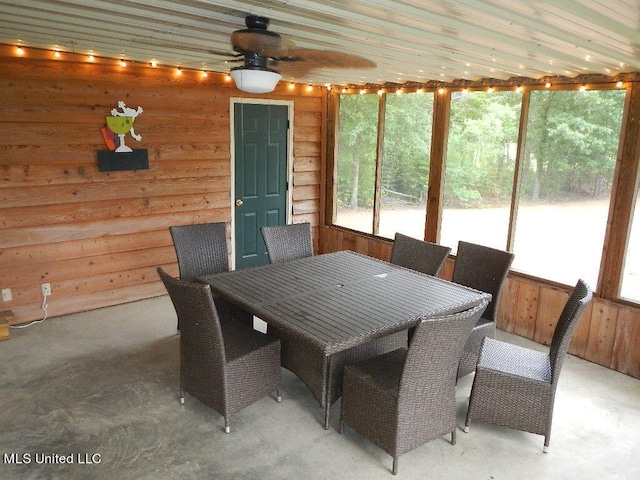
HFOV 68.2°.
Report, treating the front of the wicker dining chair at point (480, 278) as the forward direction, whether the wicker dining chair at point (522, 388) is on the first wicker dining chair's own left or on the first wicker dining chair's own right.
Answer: on the first wicker dining chair's own left

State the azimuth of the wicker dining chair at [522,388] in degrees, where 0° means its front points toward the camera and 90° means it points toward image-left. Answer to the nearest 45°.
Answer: approximately 90°

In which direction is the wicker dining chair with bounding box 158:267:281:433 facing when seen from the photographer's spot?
facing away from the viewer and to the right of the viewer

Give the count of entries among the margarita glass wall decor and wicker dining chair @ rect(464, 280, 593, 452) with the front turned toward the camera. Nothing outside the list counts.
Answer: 1

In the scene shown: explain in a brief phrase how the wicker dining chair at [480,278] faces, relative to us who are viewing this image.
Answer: facing the viewer and to the left of the viewer

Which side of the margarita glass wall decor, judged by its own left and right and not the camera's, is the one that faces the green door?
left

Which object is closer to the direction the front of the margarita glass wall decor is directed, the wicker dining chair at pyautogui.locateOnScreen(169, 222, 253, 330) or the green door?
the wicker dining chair

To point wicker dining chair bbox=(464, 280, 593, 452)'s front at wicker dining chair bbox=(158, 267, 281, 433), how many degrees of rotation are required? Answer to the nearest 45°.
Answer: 0° — it already faces it

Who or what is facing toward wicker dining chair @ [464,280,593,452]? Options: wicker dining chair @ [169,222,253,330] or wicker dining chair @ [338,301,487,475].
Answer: wicker dining chair @ [169,222,253,330]

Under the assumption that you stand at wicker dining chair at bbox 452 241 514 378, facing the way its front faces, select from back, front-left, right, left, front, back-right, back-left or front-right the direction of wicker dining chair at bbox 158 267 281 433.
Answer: front

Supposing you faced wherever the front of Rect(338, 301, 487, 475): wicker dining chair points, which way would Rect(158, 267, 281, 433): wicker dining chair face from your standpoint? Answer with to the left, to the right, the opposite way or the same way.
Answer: to the right

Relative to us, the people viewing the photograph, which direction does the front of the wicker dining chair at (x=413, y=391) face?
facing away from the viewer and to the left of the viewer

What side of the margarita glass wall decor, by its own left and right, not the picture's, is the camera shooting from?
front

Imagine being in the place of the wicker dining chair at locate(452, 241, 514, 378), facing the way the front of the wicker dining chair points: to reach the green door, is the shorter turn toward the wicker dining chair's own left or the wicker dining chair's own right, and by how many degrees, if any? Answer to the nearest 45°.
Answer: approximately 90° to the wicker dining chair's own right

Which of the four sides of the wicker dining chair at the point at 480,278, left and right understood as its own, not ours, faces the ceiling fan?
front

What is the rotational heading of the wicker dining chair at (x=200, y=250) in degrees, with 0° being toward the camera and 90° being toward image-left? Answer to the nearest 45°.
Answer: approximately 315°

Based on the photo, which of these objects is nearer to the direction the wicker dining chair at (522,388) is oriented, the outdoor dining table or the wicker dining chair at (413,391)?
the outdoor dining table

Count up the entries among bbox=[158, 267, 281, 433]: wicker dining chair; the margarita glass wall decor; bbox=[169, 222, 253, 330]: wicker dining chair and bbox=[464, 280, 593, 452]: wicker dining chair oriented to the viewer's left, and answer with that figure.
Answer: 1
